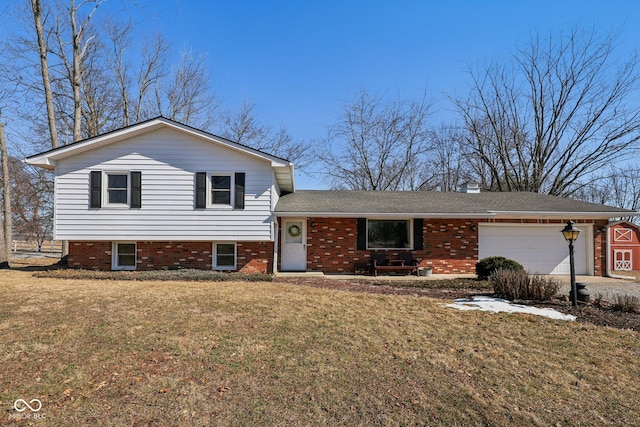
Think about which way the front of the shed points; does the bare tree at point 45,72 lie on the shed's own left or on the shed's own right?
on the shed's own right

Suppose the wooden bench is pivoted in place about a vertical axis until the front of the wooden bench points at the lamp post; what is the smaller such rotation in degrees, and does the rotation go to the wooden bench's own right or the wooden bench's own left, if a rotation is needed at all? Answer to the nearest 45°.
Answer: approximately 45° to the wooden bench's own left

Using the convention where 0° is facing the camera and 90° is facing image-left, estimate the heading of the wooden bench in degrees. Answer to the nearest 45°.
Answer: approximately 0°

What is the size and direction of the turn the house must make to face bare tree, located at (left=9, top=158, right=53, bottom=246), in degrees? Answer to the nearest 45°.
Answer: approximately 135° to its right

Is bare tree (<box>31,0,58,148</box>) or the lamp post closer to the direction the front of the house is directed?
the lamp post

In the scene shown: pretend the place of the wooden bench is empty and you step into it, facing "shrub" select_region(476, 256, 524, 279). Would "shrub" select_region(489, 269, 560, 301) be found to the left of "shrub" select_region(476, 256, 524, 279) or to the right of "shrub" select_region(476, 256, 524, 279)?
right

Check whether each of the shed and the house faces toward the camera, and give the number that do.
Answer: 2

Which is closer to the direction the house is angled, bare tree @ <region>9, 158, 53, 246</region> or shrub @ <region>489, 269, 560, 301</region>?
the shrub
